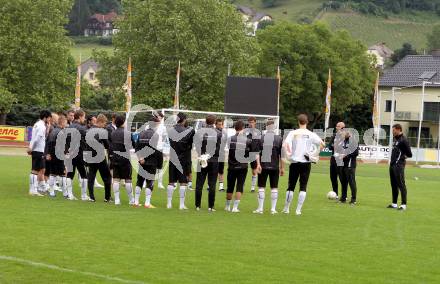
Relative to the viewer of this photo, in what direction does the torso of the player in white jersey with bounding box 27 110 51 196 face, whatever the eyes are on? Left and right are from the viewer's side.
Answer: facing to the right of the viewer

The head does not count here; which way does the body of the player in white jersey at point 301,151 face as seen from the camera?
away from the camera

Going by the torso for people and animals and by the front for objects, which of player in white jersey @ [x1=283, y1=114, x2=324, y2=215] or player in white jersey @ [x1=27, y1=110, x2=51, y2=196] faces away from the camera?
player in white jersey @ [x1=283, y1=114, x2=324, y2=215]

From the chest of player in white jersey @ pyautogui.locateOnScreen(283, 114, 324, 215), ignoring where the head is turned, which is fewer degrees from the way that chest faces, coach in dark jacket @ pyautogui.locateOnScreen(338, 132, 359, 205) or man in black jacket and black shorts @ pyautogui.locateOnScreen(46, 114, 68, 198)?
the coach in dark jacket

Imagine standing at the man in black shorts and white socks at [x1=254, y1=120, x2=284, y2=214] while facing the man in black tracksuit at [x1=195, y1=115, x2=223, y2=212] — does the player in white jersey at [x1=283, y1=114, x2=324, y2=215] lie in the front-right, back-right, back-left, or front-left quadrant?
back-left

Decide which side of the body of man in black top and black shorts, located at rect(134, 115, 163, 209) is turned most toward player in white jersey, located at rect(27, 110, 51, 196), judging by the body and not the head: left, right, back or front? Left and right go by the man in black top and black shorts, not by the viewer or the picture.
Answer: left

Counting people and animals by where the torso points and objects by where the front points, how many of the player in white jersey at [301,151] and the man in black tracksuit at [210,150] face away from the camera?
2

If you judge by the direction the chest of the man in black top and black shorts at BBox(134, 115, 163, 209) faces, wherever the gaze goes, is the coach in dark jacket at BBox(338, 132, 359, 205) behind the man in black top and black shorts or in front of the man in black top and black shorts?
in front

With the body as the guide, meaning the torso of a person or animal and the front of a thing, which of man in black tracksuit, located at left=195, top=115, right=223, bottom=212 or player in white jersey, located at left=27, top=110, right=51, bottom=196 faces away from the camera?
the man in black tracksuit

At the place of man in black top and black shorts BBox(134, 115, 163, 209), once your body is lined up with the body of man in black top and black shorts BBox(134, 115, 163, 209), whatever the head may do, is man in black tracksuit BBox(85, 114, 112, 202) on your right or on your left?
on your left

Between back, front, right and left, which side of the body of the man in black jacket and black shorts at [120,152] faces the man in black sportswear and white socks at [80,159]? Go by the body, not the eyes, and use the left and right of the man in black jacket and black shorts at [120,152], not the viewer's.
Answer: left

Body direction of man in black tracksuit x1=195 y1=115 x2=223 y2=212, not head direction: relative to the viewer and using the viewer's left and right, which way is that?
facing away from the viewer

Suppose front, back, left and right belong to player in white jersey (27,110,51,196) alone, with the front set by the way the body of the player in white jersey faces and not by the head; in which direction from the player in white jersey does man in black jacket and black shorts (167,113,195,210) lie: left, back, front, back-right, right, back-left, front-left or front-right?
front-right
